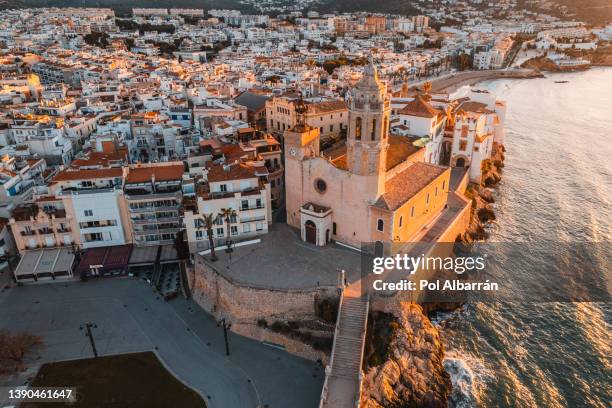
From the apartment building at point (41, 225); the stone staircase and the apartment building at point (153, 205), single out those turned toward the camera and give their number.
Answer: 3

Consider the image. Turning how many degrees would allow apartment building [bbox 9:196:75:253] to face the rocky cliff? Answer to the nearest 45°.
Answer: approximately 45° to its left

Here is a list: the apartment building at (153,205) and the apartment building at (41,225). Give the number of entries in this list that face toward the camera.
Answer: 2

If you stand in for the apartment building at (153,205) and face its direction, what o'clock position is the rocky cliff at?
The rocky cliff is roughly at 11 o'clock from the apartment building.

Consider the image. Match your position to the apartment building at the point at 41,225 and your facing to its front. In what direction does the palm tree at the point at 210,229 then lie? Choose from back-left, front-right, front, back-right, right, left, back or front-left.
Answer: front-left

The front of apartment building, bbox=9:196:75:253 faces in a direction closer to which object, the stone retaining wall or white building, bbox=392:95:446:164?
the stone retaining wall

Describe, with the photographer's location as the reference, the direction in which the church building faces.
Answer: facing the viewer and to the left of the viewer

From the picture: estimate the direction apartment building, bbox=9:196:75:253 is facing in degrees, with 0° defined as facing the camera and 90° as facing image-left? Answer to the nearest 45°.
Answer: approximately 0°

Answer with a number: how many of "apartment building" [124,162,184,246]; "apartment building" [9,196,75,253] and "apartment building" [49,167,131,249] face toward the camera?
3

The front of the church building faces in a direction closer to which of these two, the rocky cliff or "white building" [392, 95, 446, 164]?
the rocky cliff

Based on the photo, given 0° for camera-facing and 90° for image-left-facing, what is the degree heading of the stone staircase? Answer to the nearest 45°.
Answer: approximately 0°

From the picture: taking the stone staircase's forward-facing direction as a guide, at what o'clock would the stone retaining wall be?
The stone retaining wall is roughly at 4 o'clock from the stone staircase.

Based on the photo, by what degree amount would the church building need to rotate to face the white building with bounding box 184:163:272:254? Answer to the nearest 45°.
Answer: approximately 45° to its right

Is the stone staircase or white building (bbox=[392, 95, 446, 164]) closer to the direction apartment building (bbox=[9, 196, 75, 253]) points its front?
the stone staircase

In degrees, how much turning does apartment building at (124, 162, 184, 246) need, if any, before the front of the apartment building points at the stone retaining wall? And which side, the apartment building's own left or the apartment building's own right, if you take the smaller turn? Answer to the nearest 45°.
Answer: approximately 45° to the apartment building's own left

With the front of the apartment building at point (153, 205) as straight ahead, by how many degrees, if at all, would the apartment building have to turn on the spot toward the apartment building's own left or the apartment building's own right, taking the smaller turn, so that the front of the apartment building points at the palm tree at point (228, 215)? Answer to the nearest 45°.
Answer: approximately 45° to the apartment building's own left
